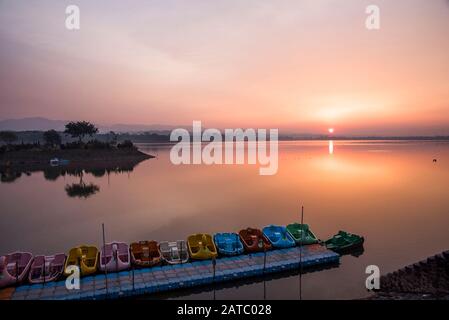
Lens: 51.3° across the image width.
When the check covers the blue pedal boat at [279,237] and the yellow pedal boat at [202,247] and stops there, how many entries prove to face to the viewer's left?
0
